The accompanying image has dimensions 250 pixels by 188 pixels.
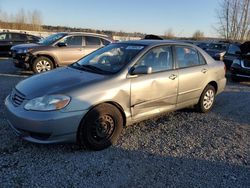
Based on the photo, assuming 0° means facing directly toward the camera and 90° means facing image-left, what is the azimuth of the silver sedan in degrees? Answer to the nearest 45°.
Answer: approximately 45°

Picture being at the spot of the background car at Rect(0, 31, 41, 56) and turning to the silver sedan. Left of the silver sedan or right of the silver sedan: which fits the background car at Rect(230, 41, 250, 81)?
left

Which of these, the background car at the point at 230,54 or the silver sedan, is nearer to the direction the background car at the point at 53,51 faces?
the silver sedan

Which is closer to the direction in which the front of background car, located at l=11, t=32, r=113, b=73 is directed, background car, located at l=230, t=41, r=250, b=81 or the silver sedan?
the silver sedan

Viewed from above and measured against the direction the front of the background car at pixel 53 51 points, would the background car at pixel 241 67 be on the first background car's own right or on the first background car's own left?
on the first background car's own left

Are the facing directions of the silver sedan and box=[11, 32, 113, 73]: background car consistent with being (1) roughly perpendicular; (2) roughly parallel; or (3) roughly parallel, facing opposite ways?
roughly parallel

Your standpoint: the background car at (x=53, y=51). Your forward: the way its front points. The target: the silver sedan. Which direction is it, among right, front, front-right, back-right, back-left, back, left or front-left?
front-left

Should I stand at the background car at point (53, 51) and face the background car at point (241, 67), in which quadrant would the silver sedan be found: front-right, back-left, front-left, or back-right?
front-right

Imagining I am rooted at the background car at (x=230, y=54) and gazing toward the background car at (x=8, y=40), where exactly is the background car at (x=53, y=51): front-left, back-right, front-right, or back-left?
front-left

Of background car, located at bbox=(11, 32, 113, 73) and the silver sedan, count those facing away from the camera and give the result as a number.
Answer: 0

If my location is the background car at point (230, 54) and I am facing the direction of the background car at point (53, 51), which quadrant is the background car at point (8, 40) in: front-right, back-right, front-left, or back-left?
front-right

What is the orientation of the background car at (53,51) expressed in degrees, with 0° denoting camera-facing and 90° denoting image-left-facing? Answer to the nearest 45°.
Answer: approximately 45°

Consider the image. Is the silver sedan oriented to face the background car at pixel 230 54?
no
